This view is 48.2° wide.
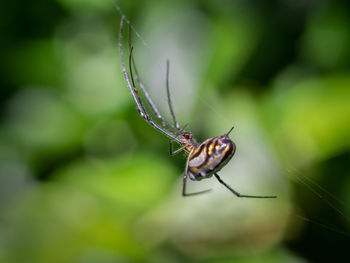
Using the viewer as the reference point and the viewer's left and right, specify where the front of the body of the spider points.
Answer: facing to the left of the viewer
